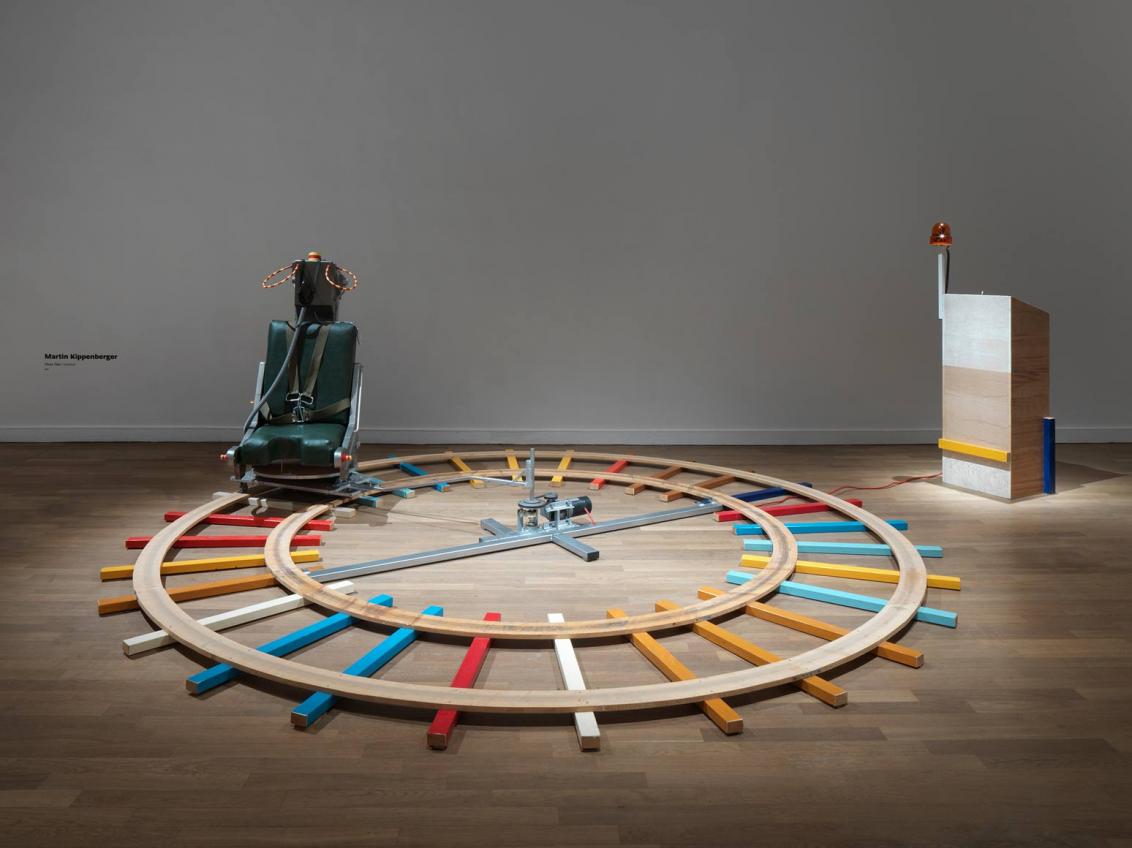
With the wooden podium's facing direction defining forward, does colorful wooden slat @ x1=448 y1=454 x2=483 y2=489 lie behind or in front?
in front

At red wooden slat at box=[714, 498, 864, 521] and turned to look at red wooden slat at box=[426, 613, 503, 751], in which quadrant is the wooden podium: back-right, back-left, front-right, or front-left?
back-left

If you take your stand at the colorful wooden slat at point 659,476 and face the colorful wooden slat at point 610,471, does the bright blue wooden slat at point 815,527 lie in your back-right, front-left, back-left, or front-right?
back-left

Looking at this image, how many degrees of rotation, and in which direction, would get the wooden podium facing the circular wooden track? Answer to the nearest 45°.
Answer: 0° — it already faces it

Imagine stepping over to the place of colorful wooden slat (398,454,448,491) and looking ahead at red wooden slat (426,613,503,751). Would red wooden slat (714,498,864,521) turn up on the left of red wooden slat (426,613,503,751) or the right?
left

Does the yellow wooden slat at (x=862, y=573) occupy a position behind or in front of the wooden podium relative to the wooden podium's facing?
in front

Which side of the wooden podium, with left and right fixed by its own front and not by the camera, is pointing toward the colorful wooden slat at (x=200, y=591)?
front

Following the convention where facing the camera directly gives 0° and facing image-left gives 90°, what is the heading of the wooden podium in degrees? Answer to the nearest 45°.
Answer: approximately 45°

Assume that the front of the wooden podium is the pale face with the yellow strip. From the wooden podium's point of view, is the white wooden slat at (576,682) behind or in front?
in front
